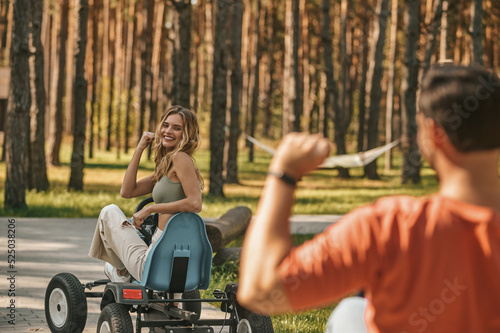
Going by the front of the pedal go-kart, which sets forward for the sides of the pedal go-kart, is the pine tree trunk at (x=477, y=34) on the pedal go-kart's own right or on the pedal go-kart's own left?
on the pedal go-kart's own right

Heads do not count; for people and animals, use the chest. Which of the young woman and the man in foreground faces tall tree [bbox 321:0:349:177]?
the man in foreground

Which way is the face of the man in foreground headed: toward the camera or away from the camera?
away from the camera

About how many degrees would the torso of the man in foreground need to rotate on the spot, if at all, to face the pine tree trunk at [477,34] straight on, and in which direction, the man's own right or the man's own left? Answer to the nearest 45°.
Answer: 0° — they already face it

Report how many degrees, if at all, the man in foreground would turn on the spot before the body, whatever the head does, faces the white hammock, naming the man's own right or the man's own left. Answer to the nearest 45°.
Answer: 0° — they already face it

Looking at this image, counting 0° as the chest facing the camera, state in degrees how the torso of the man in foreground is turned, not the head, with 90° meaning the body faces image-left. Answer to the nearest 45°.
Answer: approximately 180°

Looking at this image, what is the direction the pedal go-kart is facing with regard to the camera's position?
facing away from the viewer and to the left of the viewer

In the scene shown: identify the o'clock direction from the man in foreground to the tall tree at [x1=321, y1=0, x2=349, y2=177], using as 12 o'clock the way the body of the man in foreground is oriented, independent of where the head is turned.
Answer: The tall tree is roughly at 12 o'clock from the man in foreground.

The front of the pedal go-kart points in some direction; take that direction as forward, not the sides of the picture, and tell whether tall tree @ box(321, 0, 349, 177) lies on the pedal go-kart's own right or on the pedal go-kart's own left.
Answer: on the pedal go-kart's own right

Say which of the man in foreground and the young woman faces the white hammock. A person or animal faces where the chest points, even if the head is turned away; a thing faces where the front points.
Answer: the man in foreground
